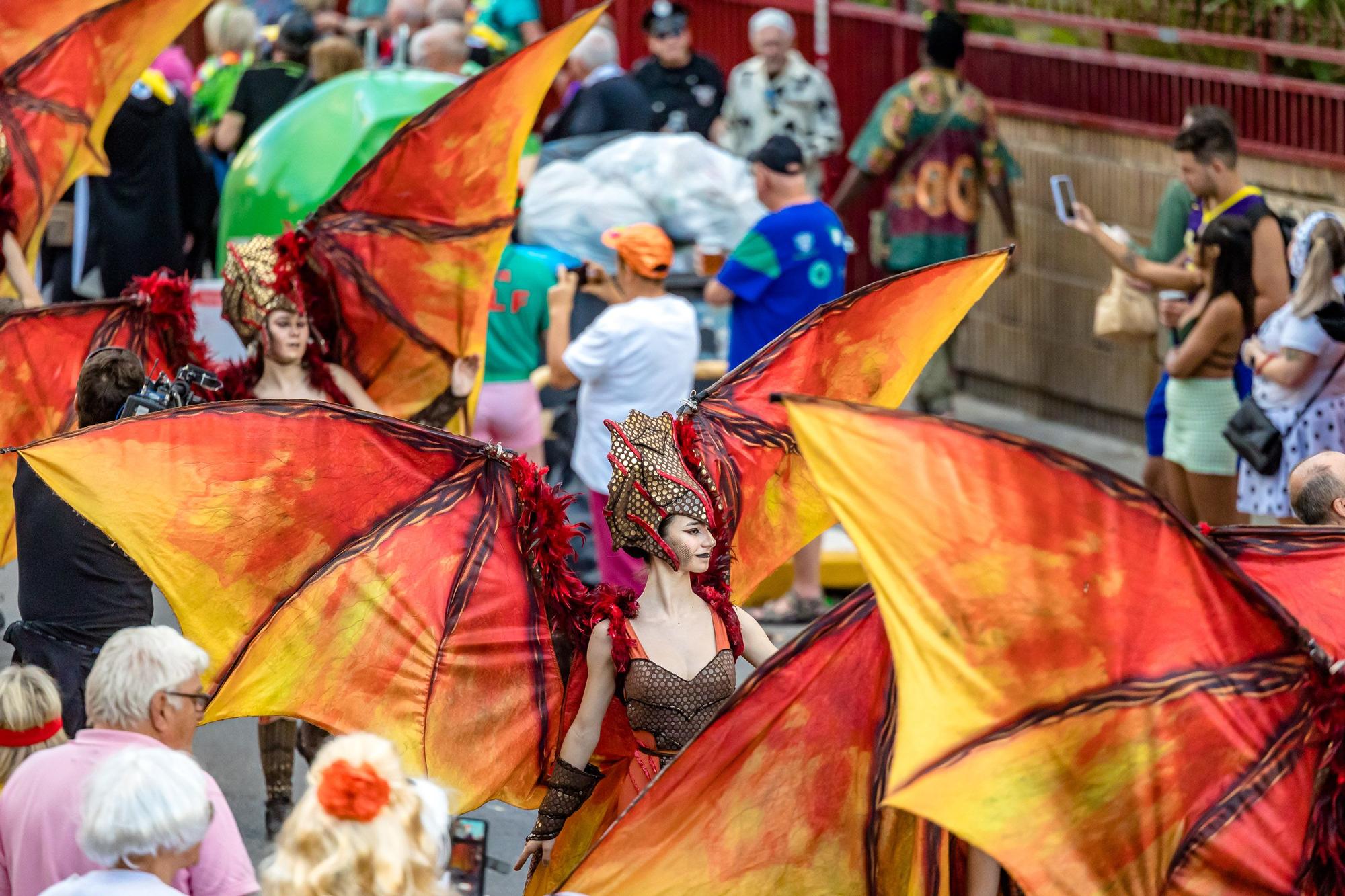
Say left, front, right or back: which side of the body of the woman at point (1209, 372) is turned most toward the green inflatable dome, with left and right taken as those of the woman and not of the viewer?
front

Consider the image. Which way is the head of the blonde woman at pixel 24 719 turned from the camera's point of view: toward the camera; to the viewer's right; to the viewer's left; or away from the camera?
away from the camera

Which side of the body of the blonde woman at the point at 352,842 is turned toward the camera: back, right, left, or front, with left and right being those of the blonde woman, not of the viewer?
back

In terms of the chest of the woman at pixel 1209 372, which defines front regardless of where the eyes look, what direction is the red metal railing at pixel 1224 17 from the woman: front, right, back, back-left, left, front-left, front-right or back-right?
right

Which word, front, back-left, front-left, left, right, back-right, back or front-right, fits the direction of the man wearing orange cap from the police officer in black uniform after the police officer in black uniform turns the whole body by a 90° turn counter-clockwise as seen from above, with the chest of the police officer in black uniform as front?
right

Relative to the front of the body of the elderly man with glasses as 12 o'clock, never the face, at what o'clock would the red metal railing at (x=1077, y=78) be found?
The red metal railing is roughly at 12 o'clock from the elderly man with glasses.

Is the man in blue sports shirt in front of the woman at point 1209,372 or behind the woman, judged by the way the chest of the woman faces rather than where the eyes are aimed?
in front

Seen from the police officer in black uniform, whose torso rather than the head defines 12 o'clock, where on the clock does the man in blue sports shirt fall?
The man in blue sports shirt is roughly at 12 o'clock from the police officer in black uniform.

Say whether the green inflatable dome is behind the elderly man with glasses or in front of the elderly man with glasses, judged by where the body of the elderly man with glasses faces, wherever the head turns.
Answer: in front

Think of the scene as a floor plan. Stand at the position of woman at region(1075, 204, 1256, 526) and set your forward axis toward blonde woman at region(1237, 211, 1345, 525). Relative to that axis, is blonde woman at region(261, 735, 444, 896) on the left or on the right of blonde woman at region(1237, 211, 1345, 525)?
right

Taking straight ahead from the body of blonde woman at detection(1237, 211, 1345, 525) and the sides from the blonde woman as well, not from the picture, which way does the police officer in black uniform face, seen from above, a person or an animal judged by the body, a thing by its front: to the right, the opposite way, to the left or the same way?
to the left

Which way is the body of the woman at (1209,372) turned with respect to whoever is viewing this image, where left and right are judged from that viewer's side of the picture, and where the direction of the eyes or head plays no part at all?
facing to the left of the viewer

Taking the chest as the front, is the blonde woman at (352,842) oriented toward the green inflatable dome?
yes

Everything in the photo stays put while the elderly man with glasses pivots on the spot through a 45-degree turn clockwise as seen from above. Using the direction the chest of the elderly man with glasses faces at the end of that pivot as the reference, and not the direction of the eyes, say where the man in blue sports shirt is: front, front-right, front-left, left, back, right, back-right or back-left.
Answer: front-left
